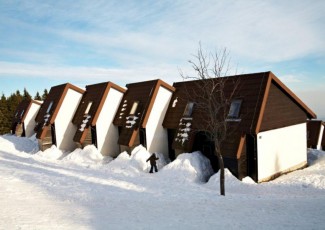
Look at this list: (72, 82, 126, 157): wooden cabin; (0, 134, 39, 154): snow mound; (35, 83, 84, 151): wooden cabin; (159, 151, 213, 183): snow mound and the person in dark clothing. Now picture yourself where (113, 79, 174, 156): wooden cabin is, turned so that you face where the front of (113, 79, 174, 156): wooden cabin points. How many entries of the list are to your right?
3

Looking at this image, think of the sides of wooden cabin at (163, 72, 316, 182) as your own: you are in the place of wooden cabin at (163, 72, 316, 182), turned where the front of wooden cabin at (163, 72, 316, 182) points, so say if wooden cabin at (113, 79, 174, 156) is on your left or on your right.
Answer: on your right

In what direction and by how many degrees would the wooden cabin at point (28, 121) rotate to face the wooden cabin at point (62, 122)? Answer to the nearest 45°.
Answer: approximately 45° to its left

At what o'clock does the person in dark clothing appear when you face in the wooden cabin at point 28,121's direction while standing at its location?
The person in dark clothing is roughly at 10 o'clock from the wooden cabin.

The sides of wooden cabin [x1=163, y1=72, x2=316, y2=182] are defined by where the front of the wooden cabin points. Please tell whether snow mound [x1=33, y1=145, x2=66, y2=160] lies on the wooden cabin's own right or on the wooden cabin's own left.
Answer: on the wooden cabin's own right

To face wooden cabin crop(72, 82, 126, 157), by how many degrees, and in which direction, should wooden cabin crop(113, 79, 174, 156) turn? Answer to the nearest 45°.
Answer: approximately 90° to its right
